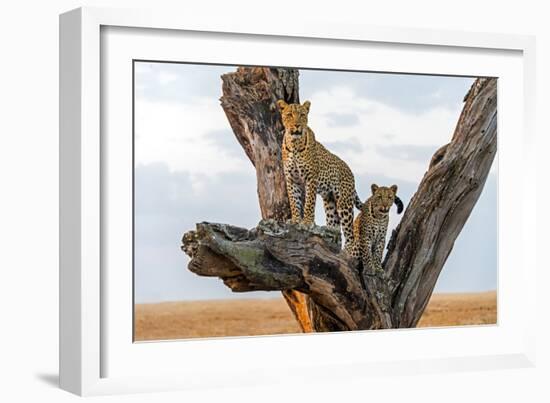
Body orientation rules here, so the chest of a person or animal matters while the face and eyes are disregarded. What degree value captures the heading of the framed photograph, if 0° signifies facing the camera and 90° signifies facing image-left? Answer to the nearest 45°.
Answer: approximately 315°
